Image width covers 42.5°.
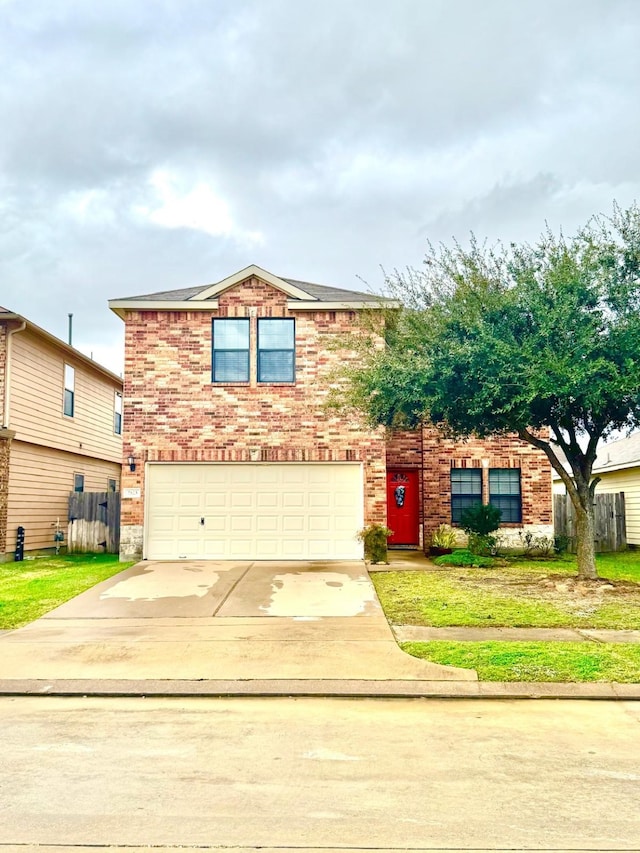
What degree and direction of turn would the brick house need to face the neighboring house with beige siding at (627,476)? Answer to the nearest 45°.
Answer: approximately 135° to its left

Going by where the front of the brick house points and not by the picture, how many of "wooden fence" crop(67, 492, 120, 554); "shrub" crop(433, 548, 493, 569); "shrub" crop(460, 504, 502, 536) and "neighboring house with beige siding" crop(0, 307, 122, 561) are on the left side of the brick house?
2

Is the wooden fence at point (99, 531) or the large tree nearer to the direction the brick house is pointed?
the large tree

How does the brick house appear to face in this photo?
toward the camera

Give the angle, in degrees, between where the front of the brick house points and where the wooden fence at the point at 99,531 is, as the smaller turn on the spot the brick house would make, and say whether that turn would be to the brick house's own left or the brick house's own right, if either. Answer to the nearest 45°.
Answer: approximately 135° to the brick house's own right

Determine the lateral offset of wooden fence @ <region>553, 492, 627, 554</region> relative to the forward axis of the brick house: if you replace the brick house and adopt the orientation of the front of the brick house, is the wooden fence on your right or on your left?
on your left

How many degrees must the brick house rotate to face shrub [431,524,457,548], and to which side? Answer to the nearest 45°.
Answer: approximately 90° to its left

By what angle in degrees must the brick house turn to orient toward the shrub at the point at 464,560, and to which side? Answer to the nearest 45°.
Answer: approximately 90° to its left
